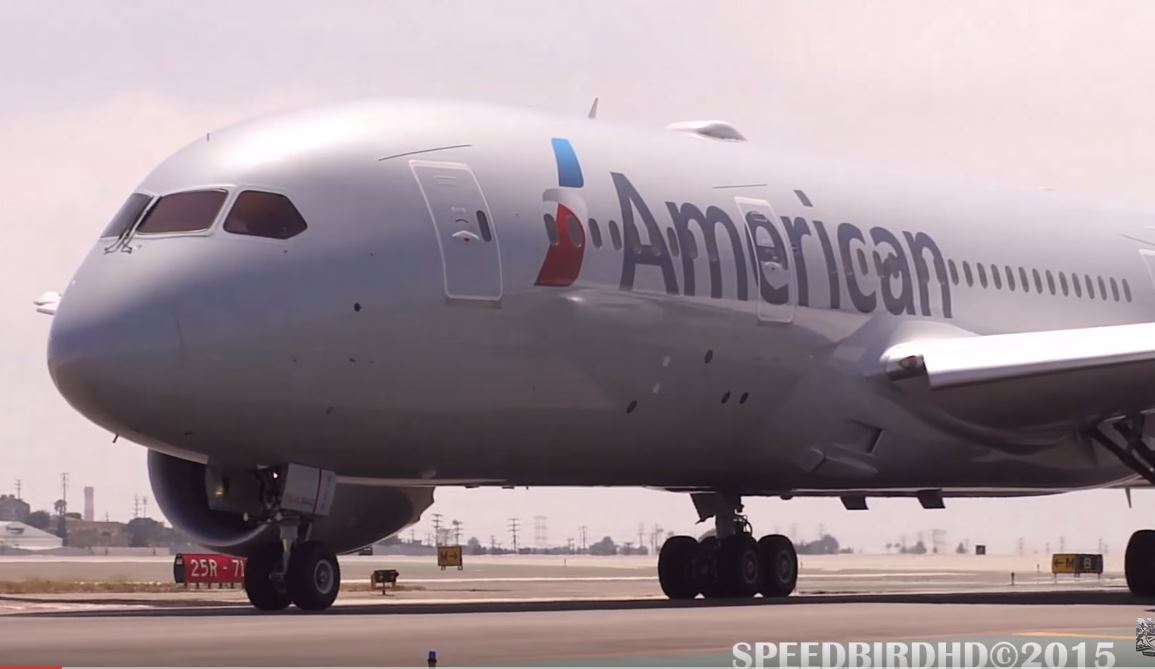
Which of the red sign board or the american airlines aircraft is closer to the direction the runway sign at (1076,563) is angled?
the american airlines aircraft

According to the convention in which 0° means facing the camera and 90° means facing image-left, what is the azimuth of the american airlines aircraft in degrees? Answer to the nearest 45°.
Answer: approximately 45°

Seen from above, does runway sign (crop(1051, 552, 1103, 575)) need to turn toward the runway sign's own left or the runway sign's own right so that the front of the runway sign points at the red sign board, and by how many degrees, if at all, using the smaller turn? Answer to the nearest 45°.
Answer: approximately 45° to the runway sign's own right

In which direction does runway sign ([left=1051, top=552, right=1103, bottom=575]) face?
toward the camera

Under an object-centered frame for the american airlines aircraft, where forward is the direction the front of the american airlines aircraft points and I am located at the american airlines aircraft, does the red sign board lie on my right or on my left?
on my right

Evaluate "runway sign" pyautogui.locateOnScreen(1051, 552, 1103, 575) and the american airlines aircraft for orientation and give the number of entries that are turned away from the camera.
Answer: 0

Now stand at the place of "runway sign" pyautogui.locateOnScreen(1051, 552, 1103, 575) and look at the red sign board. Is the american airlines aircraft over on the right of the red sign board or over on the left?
left

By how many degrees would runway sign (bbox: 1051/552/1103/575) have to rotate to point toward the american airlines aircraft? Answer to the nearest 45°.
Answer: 0° — it already faces it
